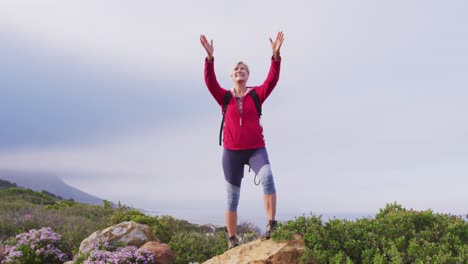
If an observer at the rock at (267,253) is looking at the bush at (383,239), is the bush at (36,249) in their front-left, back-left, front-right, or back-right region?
back-left

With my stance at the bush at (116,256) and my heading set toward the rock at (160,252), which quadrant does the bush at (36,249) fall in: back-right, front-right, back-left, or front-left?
back-left

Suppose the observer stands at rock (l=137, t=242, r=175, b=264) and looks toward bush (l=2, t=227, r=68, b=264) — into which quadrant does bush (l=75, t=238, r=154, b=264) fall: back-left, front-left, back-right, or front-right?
front-left

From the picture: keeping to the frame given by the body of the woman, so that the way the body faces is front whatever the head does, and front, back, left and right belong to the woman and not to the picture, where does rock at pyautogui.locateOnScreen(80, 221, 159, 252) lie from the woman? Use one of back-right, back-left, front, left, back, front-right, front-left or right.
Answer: back-right

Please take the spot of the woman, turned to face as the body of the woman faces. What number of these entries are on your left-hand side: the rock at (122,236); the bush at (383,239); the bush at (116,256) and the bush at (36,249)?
1

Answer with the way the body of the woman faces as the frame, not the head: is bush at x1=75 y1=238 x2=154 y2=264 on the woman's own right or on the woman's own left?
on the woman's own right

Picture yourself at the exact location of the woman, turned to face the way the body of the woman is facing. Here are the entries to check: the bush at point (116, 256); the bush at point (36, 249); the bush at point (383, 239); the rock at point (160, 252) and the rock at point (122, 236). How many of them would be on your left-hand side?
1

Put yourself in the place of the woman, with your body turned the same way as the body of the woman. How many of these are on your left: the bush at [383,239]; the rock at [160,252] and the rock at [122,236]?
1

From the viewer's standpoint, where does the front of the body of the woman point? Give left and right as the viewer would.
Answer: facing the viewer

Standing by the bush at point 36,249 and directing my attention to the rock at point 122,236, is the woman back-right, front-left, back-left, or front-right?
front-right

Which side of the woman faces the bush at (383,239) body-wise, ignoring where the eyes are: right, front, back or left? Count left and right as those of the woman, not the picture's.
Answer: left

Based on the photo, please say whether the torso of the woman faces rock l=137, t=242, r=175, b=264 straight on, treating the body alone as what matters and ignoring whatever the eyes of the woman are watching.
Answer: no
